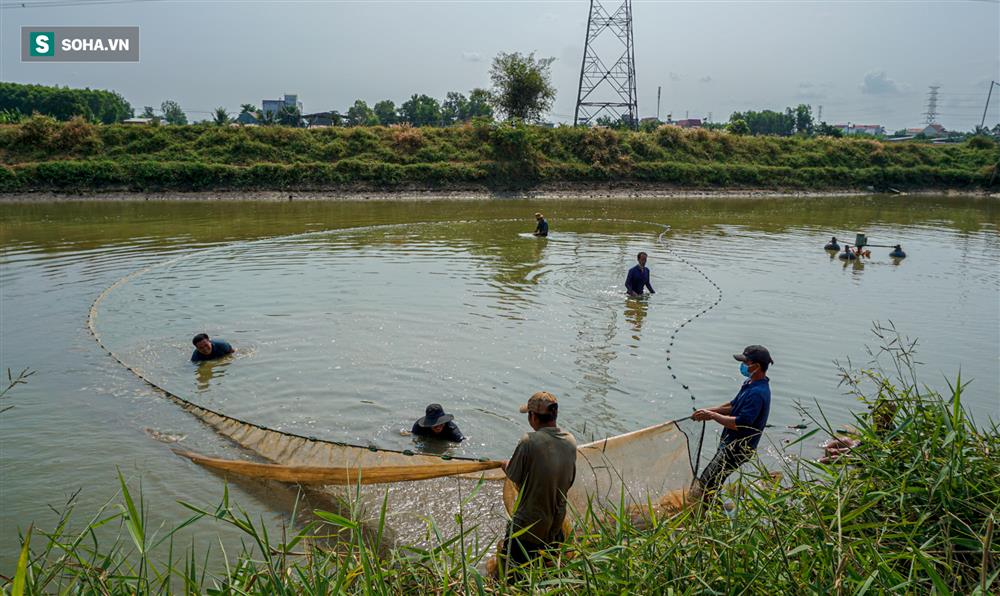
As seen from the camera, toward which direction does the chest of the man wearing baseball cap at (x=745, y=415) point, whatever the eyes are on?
to the viewer's left

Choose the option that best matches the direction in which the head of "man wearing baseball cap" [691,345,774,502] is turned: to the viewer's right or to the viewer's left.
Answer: to the viewer's left

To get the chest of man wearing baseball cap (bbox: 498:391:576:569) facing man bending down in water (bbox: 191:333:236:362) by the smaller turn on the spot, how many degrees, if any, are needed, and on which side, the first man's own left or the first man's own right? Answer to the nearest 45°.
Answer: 0° — they already face them

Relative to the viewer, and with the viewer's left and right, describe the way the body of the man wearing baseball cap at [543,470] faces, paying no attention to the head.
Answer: facing away from the viewer and to the left of the viewer

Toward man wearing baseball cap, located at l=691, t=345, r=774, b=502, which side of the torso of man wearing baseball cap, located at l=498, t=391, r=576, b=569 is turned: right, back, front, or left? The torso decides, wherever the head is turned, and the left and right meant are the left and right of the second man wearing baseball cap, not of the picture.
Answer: right

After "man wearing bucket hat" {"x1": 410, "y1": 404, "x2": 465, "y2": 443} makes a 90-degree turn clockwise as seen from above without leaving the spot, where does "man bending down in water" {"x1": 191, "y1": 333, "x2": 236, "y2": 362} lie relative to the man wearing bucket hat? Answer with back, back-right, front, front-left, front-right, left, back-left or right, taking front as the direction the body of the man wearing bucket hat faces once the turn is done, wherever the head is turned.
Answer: front-right

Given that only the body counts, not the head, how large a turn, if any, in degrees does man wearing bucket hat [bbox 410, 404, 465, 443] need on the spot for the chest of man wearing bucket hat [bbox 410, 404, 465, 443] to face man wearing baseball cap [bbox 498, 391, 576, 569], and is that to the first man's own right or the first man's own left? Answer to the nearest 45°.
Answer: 0° — they already face them
